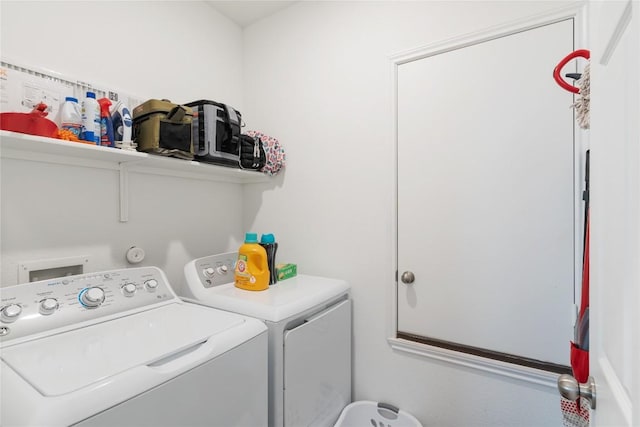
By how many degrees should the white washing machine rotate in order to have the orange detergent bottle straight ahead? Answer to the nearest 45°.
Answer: approximately 90° to its left

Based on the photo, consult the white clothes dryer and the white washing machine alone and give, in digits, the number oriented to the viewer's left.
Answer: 0

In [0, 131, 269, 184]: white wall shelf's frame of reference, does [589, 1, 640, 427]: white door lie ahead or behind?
ahead

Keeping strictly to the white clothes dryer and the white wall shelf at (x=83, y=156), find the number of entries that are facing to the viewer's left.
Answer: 0

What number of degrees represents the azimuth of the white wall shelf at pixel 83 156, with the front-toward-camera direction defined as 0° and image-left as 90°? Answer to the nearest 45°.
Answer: approximately 315°

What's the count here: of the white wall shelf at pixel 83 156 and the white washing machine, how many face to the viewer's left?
0
